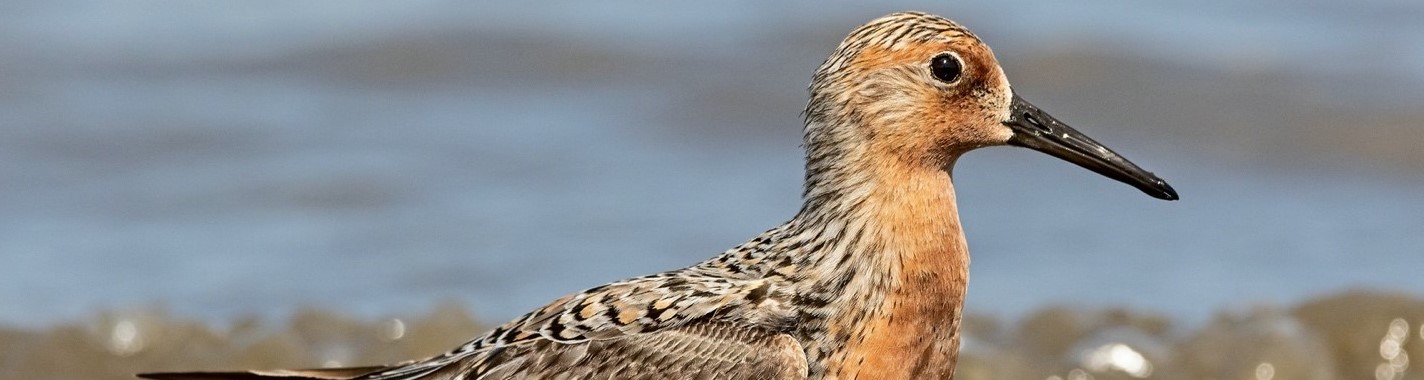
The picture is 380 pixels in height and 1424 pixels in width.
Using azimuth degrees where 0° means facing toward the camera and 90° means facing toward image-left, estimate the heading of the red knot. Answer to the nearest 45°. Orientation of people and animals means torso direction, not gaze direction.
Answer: approximately 270°
